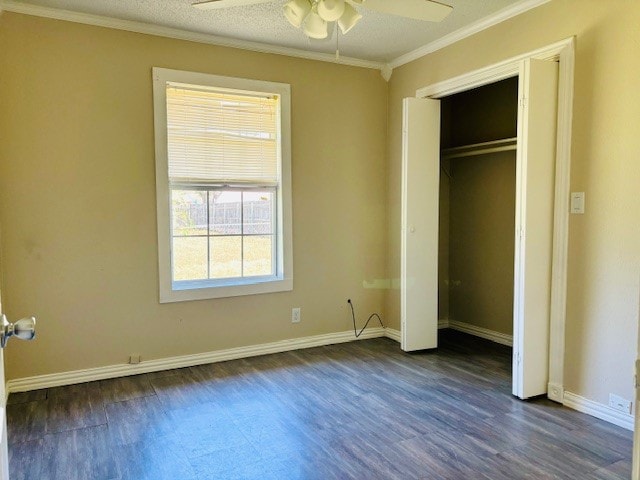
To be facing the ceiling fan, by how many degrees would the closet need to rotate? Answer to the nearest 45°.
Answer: approximately 45° to its left

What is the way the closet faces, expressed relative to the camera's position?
facing the viewer and to the left of the viewer
